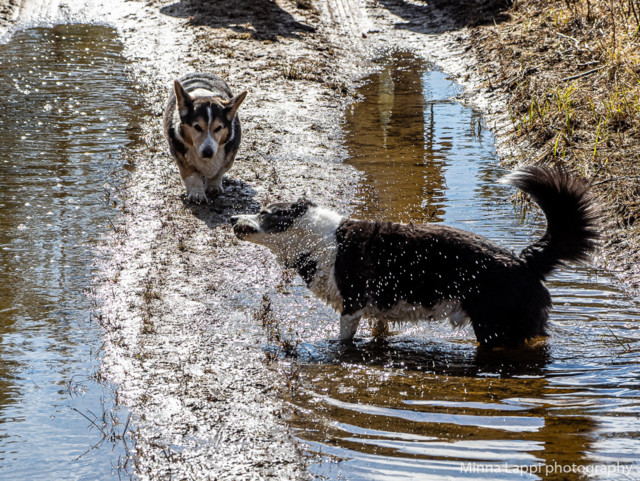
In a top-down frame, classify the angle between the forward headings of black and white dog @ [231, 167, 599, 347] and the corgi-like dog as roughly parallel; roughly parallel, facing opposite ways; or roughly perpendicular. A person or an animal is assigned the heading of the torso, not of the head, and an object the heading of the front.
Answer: roughly perpendicular

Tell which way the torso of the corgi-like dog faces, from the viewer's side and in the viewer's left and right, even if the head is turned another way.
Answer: facing the viewer

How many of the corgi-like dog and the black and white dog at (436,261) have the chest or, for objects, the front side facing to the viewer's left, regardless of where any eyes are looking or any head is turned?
1

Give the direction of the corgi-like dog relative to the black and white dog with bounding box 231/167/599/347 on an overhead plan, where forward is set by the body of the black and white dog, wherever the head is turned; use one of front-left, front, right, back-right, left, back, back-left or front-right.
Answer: front-right

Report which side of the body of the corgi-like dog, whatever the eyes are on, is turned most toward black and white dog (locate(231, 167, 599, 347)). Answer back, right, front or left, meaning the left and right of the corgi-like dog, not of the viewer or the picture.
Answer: front

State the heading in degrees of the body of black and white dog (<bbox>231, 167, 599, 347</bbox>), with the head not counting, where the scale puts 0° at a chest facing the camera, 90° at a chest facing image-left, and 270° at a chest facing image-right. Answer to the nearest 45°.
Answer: approximately 90°
